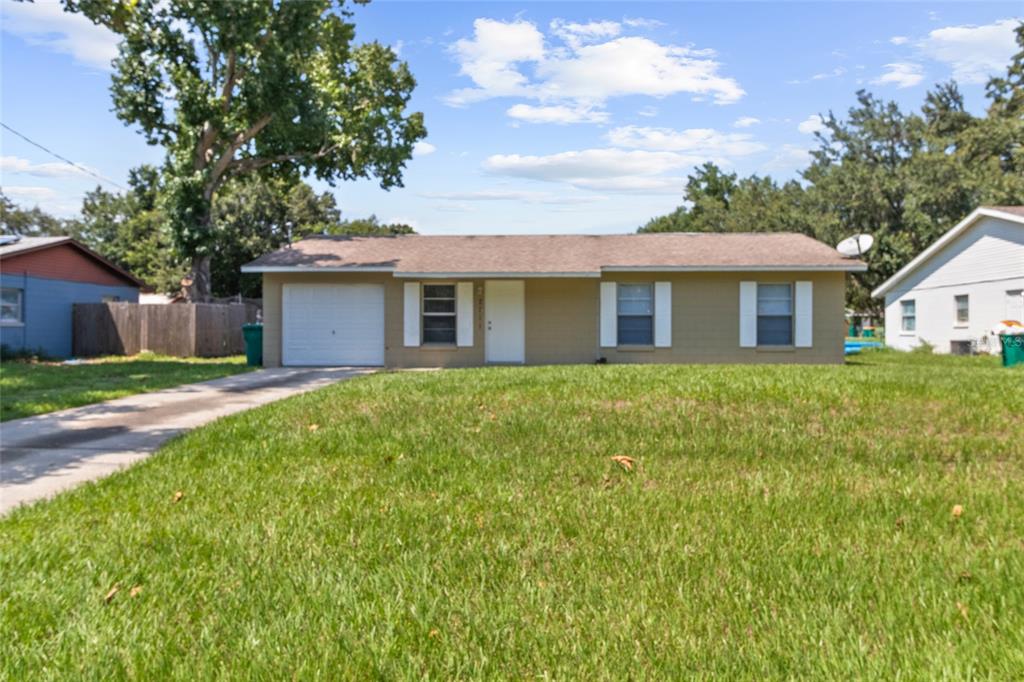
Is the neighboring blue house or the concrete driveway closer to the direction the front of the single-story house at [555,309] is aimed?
the concrete driveway

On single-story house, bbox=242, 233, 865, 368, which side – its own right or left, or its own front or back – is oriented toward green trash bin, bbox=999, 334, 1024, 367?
left

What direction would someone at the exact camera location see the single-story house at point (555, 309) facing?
facing the viewer

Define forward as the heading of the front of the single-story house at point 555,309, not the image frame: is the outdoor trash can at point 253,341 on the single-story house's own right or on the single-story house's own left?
on the single-story house's own right

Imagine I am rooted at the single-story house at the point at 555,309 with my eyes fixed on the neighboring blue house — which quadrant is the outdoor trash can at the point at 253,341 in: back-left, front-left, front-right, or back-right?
front-left

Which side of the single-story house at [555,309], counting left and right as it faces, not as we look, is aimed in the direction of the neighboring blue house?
right

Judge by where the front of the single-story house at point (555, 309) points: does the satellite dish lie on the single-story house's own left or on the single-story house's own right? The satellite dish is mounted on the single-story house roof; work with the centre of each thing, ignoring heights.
on the single-story house's own left

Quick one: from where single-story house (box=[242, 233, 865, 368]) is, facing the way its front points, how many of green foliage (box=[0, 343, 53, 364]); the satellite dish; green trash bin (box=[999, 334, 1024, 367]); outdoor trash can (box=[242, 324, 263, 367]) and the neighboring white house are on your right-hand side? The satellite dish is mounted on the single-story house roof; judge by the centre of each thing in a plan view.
2

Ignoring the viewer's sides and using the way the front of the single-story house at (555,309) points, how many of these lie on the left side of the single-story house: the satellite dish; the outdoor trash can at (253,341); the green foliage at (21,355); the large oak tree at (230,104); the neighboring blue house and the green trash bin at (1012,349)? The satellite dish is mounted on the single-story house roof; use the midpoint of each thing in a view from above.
2

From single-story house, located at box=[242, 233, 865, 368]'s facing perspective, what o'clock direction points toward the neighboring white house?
The neighboring white house is roughly at 8 o'clock from the single-story house.

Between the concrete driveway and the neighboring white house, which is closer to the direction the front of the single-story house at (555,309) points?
the concrete driveway

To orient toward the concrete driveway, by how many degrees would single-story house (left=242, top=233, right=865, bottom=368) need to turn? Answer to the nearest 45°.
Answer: approximately 45° to its right

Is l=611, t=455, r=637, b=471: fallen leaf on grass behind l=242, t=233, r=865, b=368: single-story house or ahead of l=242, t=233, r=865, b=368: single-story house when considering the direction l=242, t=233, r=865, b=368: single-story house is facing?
ahead
